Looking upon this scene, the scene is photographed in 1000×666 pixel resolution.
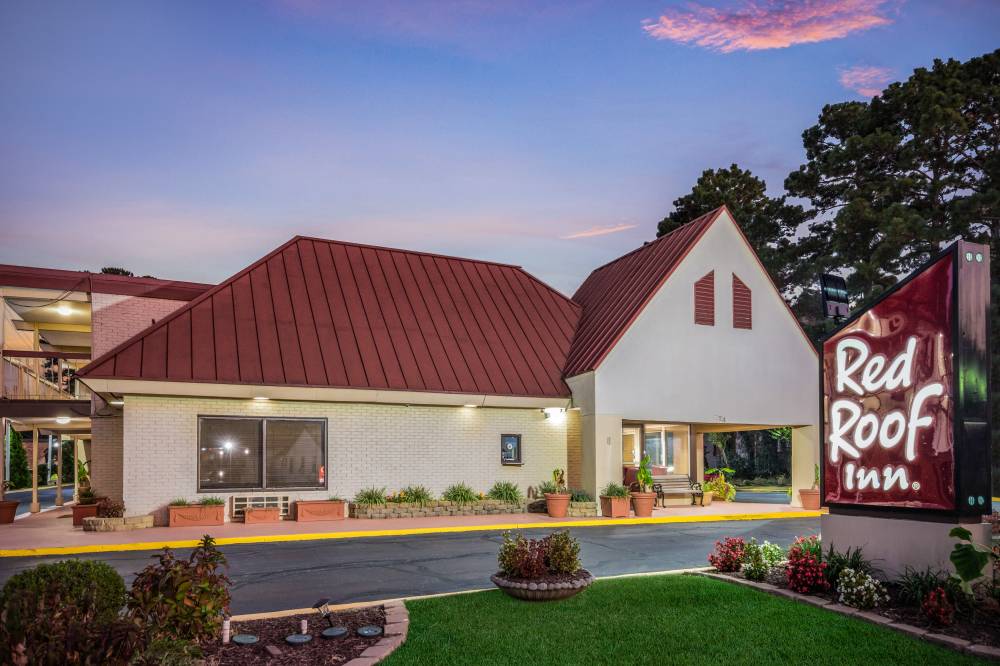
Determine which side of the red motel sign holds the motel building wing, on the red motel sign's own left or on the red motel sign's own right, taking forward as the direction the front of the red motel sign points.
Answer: on the red motel sign's own right

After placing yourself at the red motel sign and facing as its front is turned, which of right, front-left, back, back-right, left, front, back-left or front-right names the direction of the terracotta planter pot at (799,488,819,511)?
back-right

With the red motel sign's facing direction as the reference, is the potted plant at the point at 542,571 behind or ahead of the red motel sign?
ahead

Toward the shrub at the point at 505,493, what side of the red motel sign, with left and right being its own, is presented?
right

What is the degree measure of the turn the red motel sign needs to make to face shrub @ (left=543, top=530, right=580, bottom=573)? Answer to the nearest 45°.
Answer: approximately 45° to its right

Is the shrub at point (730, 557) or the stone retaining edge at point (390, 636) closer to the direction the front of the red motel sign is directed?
the stone retaining edge

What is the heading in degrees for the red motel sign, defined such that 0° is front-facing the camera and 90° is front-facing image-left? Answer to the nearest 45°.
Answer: approximately 45°

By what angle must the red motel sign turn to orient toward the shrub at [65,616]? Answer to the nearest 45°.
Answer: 0° — it already faces it

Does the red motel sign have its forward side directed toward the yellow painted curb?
no

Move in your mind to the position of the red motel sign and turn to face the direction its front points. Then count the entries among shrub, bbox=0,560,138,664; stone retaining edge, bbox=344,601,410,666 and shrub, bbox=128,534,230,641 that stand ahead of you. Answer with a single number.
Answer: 3
